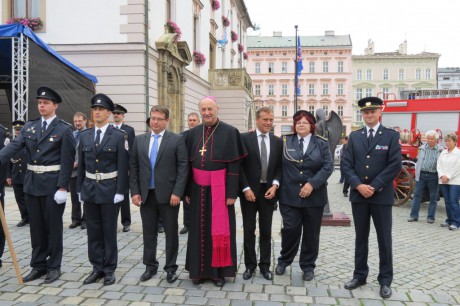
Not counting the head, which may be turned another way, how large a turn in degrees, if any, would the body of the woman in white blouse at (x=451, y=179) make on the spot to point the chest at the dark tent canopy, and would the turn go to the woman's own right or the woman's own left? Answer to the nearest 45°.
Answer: approximately 45° to the woman's own right

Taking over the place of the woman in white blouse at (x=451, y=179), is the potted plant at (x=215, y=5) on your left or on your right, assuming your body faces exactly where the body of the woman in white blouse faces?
on your right

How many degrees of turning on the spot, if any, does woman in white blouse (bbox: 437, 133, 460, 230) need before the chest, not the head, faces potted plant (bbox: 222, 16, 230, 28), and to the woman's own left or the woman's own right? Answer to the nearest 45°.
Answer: approximately 90° to the woman's own right

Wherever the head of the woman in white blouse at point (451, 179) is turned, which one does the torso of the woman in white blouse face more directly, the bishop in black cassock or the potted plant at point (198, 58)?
the bishop in black cassock

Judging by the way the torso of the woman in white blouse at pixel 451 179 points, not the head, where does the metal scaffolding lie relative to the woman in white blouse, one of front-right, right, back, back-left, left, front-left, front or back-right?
front-right

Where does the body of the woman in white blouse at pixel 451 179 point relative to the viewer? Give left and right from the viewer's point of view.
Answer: facing the viewer and to the left of the viewer

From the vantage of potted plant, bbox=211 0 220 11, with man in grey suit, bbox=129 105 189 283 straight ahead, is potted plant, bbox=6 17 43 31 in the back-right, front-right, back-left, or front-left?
front-right

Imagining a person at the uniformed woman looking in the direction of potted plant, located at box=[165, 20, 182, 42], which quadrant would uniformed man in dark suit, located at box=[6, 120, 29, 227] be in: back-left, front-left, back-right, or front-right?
front-left

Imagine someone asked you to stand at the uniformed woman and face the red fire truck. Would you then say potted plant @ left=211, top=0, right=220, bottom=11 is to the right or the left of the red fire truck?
left

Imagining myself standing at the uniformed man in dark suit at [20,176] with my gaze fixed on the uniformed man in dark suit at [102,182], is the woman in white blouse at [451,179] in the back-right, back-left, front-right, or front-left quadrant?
front-left

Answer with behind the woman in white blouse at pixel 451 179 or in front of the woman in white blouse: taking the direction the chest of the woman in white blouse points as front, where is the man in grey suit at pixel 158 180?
in front

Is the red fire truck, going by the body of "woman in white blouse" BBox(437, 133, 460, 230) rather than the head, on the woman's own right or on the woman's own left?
on the woman's own right
